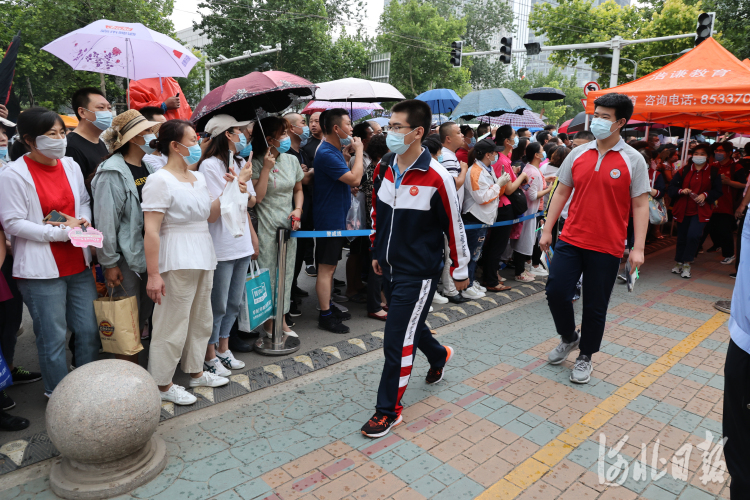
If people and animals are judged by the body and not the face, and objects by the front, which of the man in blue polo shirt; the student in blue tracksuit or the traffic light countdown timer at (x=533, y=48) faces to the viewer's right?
the man in blue polo shirt

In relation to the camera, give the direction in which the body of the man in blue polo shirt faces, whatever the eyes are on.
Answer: to the viewer's right

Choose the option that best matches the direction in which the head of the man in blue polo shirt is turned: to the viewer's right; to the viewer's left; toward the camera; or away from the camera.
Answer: to the viewer's right

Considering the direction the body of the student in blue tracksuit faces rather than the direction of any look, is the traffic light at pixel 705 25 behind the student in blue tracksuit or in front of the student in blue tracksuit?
behind

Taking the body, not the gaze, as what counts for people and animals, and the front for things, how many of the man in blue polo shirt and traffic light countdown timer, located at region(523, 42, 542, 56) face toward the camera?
1

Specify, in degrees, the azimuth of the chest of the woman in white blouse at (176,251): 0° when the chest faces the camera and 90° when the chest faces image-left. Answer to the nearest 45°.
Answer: approximately 315°

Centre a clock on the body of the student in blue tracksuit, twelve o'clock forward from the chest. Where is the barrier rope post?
The barrier rope post is roughly at 3 o'clock from the student in blue tracksuit.

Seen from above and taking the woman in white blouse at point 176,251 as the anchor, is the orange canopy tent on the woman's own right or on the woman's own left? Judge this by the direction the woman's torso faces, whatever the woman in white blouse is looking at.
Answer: on the woman's own left

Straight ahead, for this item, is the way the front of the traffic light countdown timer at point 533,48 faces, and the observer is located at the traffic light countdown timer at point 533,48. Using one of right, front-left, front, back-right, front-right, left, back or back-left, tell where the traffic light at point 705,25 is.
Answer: front-left

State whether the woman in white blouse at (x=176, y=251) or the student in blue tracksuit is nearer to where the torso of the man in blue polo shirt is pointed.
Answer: the student in blue tracksuit
